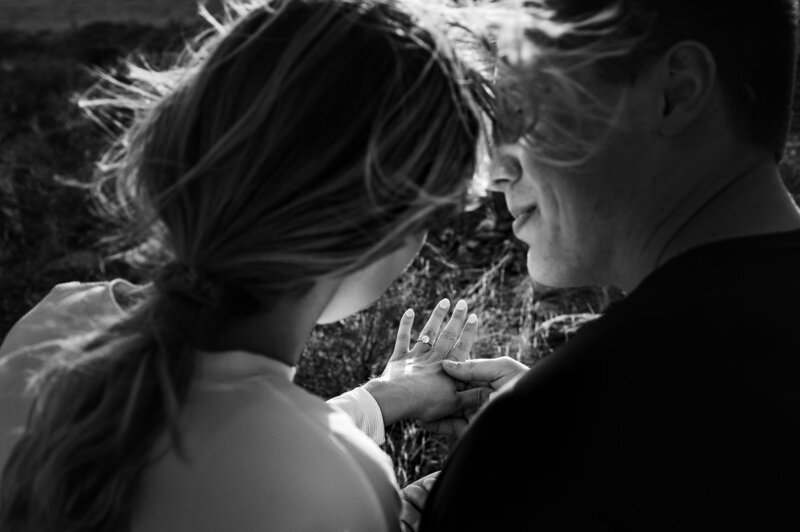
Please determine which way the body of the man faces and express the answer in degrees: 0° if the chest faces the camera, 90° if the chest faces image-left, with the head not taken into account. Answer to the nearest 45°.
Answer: approximately 135°

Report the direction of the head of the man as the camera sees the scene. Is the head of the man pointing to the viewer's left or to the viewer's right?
to the viewer's left

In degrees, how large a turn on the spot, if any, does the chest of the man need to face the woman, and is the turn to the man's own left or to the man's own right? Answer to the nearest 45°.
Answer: approximately 90° to the man's own left

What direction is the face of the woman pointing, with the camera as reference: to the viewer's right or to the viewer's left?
to the viewer's right
